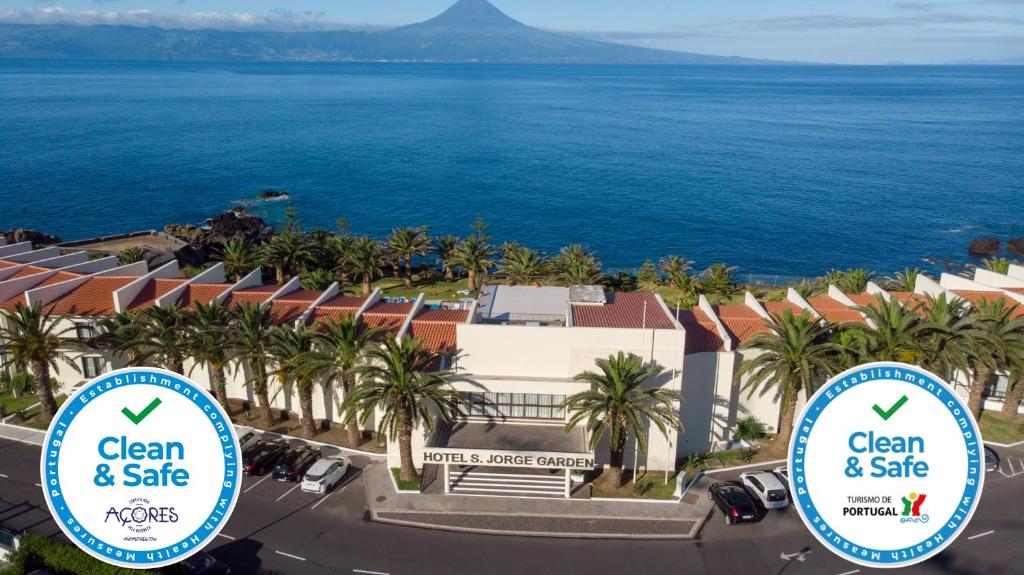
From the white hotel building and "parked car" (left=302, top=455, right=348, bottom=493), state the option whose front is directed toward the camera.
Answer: the white hotel building

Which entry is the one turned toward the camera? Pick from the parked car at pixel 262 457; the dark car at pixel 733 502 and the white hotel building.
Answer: the white hotel building

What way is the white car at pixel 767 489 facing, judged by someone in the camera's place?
facing away from the viewer and to the left of the viewer

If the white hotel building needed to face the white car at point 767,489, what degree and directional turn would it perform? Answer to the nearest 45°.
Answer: approximately 45° to its left

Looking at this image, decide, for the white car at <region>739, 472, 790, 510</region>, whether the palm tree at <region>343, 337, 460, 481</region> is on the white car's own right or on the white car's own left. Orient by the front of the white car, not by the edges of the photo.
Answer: on the white car's own left

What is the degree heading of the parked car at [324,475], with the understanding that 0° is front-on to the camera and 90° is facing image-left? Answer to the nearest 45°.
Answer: approximately 225°

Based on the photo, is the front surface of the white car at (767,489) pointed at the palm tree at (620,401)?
no

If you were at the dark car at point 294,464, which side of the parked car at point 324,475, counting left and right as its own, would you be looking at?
left

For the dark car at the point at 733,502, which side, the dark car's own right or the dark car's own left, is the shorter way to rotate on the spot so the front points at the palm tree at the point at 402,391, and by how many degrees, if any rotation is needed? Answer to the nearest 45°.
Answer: approximately 45° to the dark car's own left

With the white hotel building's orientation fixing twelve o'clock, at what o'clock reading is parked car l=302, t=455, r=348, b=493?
The parked car is roughly at 2 o'clock from the white hotel building.

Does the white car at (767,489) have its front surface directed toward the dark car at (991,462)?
no

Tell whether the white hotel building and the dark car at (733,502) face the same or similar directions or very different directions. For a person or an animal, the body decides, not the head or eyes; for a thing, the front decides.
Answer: very different directions

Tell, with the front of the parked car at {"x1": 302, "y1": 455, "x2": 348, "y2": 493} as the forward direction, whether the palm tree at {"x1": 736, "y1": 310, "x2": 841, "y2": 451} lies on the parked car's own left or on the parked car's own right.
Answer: on the parked car's own right

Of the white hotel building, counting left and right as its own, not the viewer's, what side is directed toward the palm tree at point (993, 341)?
left

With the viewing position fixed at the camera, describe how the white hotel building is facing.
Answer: facing the viewer

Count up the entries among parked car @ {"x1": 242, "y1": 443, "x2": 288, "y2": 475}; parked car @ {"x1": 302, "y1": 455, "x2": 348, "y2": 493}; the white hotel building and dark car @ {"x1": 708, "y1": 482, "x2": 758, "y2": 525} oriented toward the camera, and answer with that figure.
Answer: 1
